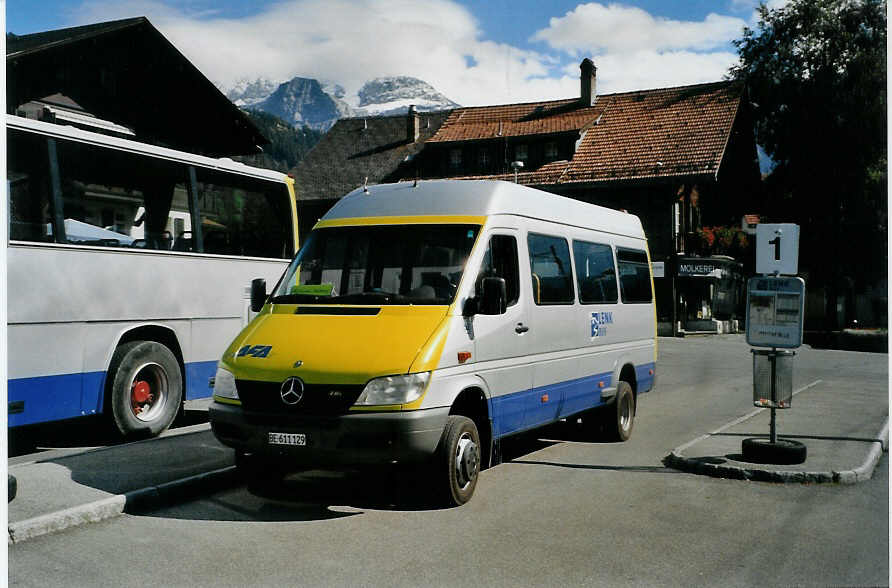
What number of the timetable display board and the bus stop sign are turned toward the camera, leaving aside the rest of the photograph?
2

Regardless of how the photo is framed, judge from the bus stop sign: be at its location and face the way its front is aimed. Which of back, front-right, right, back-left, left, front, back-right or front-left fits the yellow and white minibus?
front-right

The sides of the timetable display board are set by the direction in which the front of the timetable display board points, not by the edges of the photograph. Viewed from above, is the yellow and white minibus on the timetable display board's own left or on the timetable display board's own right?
on the timetable display board's own right

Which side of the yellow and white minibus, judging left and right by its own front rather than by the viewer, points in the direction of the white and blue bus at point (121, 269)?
right

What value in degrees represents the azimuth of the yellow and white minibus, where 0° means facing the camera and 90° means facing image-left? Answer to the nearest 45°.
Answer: approximately 45°
